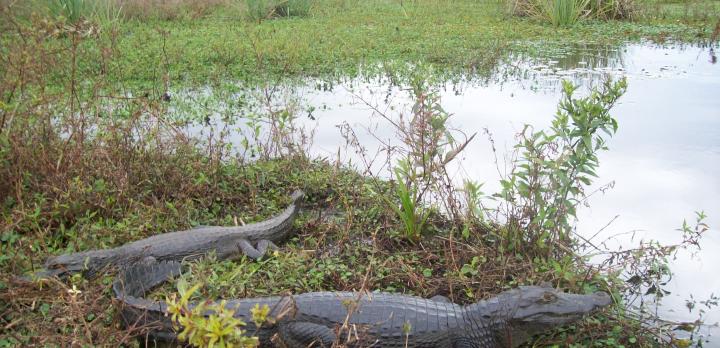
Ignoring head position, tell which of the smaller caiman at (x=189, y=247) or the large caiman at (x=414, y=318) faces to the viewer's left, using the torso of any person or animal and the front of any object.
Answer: the smaller caiman

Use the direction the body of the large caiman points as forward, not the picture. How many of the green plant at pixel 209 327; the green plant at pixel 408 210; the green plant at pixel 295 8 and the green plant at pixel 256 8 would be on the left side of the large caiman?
3

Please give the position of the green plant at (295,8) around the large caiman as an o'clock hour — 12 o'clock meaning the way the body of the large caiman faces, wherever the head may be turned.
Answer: The green plant is roughly at 9 o'clock from the large caiman.

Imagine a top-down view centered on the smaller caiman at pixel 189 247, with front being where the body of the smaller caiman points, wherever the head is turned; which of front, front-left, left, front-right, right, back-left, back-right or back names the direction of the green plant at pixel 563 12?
back-right

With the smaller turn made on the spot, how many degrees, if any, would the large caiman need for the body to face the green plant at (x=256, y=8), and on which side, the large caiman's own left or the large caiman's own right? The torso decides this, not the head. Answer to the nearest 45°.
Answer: approximately 90° to the large caiman's own left

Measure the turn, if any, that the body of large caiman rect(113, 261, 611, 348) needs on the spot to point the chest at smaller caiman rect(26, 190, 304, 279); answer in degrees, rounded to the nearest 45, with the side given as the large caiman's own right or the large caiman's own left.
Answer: approximately 135° to the large caiman's own left

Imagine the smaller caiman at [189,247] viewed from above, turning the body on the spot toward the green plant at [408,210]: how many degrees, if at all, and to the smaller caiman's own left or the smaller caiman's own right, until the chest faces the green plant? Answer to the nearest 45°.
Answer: approximately 180°

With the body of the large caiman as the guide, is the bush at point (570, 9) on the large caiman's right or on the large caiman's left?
on the large caiman's left

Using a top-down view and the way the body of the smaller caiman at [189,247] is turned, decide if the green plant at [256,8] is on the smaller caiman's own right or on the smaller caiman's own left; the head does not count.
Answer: on the smaller caiman's own right

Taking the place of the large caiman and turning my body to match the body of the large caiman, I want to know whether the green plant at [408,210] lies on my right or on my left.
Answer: on my left

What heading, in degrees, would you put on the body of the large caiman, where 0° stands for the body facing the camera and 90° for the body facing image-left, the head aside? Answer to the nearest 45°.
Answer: approximately 270°

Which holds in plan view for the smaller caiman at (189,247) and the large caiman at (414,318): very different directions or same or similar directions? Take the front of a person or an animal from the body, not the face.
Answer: very different directions

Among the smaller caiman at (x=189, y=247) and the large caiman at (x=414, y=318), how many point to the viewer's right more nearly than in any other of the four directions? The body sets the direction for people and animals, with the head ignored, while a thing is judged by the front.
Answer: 1

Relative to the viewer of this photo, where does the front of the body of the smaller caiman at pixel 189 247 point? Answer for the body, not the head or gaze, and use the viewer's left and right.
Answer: facing to the left of the viewer
